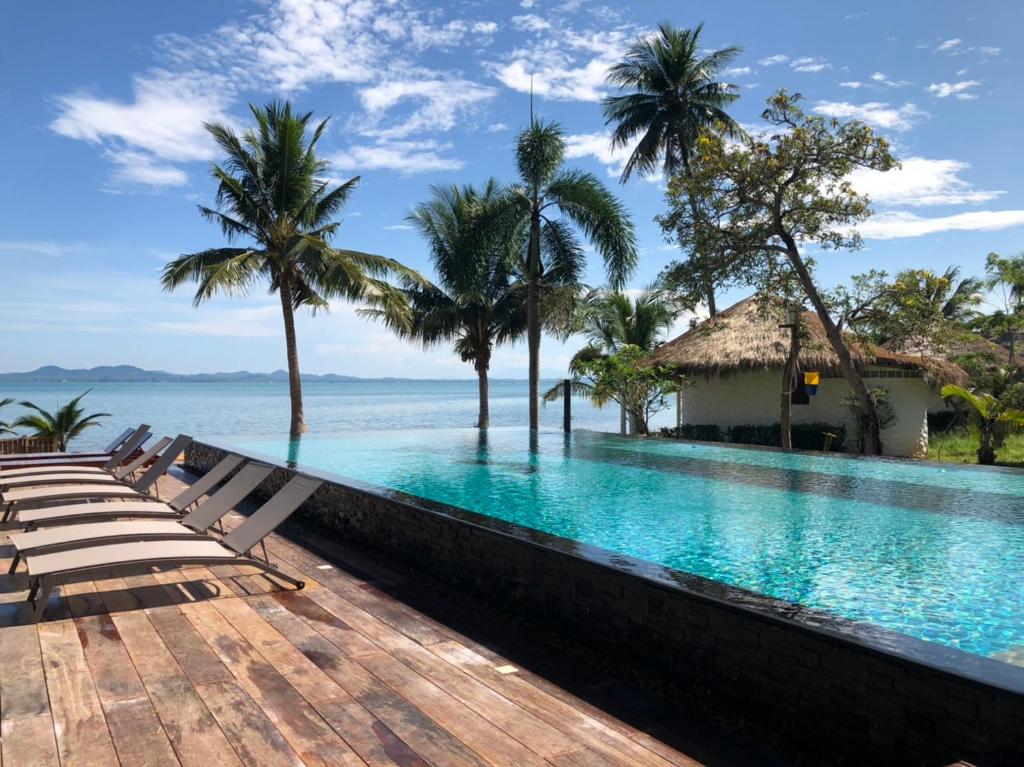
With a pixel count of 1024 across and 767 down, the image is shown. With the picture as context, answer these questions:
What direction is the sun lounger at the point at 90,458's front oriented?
to the viewer's left

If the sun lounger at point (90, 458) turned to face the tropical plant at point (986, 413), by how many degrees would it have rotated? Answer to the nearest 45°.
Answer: approximately 180°

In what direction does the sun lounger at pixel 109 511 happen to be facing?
to the viewer's left

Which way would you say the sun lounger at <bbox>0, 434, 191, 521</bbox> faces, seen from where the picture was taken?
facing to the left of the viewer

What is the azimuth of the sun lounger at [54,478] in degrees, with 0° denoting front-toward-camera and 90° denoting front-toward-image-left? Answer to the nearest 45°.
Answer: approximately 90°

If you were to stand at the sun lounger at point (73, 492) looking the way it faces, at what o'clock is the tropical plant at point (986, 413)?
The tropical plant is roughly at 6 o'clock from the sun lounger.

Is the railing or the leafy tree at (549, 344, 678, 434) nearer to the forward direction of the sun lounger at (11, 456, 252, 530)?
the railing

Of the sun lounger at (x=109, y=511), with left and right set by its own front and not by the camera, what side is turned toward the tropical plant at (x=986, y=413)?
back

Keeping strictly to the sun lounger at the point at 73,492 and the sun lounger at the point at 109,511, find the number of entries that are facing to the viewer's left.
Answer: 2
